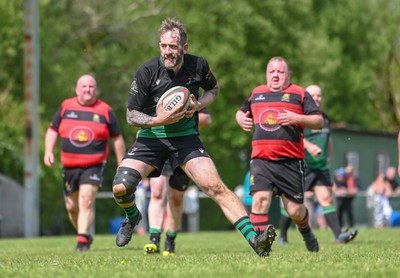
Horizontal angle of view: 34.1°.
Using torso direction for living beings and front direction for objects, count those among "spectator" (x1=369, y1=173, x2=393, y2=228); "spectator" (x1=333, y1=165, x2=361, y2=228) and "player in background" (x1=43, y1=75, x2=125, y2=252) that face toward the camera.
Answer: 3

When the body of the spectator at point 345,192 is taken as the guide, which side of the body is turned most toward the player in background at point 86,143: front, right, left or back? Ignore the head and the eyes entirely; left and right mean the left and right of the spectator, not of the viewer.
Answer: front

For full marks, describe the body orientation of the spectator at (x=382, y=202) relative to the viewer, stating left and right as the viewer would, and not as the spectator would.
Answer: facing the viewer

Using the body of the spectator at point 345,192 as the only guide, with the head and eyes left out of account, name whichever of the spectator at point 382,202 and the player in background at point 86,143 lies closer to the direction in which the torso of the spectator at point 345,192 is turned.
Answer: the player in background

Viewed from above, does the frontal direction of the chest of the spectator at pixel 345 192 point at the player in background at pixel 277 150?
yes

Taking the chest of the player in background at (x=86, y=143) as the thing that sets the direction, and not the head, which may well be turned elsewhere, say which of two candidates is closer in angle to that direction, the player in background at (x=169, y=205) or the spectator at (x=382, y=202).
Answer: the player in background

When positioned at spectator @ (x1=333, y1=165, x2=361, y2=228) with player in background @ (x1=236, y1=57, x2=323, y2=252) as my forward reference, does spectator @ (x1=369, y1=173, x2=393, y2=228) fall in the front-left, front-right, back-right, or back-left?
back-left

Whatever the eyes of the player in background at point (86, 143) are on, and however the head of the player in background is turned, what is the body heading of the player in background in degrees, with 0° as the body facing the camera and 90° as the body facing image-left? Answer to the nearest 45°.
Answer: approximately 0°

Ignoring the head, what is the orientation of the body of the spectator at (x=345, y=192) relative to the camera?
toward the camera
